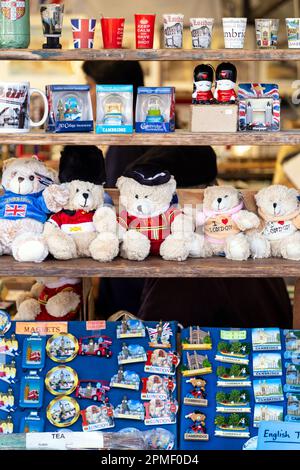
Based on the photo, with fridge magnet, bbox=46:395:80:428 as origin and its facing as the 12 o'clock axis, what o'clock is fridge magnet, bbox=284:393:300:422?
fridge magnet, bbox=284:393:300:422 is roughly at 9 o'clock from fridge magnet, bbox=46:395:80:428.
